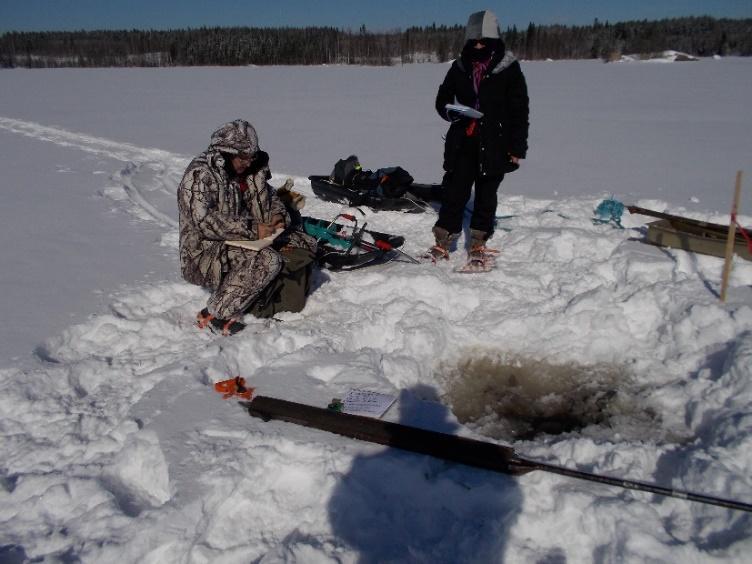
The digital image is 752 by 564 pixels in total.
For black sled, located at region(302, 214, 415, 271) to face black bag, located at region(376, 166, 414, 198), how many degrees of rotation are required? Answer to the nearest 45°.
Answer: approximately 90° to its left

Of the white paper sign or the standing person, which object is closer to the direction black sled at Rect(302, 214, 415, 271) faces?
the standing person

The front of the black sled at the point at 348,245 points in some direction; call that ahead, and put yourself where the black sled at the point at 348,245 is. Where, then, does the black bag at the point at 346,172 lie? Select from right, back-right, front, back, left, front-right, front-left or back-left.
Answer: left

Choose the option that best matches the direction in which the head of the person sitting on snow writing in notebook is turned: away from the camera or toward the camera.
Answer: toward the camera

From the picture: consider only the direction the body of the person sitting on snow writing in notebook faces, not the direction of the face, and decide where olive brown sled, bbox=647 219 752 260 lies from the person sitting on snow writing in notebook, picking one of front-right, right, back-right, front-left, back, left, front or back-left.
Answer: front-left

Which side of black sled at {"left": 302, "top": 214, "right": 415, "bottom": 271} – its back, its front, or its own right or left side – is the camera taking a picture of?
right

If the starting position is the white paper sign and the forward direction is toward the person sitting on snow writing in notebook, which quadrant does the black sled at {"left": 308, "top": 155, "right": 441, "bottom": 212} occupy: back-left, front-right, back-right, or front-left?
front-right

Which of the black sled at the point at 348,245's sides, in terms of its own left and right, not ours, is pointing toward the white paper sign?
right

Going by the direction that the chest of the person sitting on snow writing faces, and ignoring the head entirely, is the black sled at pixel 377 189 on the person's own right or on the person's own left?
on the person's own left

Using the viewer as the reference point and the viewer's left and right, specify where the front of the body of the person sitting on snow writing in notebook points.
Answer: facing the viewer and to the right of the viewer

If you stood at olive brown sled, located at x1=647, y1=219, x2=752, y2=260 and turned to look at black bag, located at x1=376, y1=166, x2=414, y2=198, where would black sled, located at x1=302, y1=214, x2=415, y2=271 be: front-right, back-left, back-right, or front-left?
front-left

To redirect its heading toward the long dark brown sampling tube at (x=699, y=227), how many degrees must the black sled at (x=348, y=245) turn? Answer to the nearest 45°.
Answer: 0° — it already faces it

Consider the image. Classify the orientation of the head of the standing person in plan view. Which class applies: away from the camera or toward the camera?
toward the camera

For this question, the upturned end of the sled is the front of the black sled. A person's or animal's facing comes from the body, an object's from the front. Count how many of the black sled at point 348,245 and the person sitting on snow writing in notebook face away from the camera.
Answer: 0
